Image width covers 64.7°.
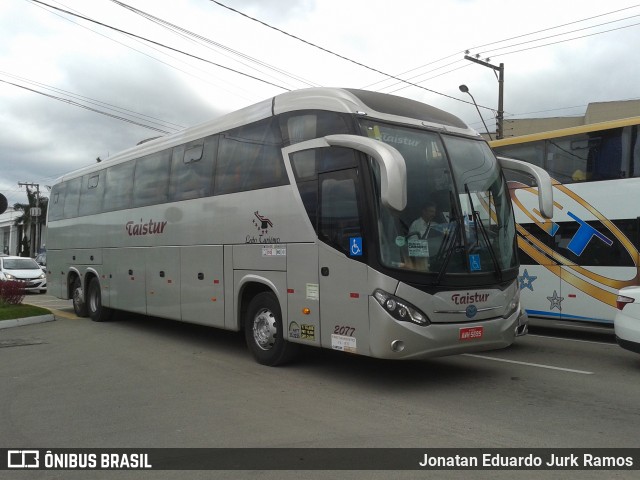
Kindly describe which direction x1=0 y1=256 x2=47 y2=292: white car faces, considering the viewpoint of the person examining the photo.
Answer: facing the viewer and to the right of the viewer

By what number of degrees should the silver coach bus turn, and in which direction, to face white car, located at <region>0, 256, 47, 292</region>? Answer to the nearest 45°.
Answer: approximately 180°

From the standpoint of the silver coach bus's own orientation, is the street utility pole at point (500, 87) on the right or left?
on its left

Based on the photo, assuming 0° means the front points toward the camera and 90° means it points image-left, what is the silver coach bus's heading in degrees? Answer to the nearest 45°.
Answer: approximately 315°

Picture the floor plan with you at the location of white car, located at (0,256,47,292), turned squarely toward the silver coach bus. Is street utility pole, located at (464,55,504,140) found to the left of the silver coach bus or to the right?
left
